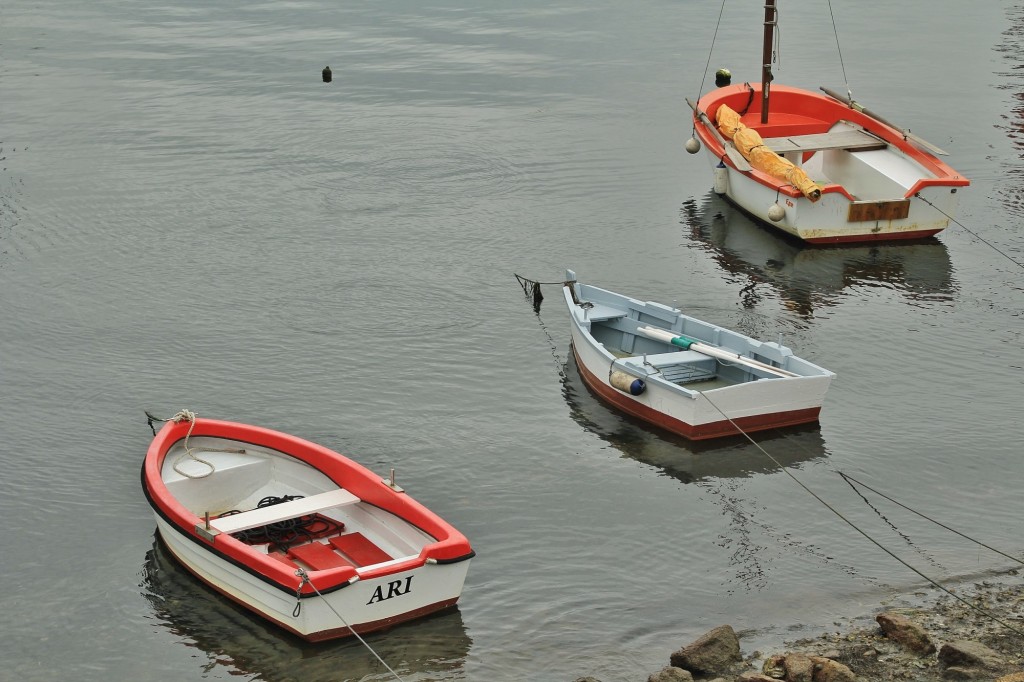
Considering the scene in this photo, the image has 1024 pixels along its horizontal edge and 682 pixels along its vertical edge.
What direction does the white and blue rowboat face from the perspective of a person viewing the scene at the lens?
facing away from the viewer and to the left of the viewer

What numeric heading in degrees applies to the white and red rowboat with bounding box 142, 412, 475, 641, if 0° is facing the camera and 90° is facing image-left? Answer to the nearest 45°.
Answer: approximately 135°

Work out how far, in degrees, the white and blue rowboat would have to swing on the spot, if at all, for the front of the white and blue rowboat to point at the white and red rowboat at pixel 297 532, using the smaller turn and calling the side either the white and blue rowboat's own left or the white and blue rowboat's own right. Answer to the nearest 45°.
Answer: approximately 90° to the white and blue rowboat's own left

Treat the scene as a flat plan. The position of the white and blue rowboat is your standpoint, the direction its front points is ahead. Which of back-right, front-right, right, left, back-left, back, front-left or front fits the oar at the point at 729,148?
front-right

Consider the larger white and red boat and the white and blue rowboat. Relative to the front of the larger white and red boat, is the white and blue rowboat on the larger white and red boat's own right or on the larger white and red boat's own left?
on the larger white and red boat's own left

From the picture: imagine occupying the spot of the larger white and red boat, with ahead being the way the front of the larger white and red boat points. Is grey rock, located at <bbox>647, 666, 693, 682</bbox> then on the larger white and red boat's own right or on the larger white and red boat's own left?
on the larger white and red boat's own left

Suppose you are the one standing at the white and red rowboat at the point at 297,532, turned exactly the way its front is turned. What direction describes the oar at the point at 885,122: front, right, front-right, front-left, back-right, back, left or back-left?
right

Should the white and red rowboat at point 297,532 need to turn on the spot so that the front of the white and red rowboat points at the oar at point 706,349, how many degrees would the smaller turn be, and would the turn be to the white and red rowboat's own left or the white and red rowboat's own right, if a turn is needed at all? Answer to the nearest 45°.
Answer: approximately 90° to the white and red rowboat's own right

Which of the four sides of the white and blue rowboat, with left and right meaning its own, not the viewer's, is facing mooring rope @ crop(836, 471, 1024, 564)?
back

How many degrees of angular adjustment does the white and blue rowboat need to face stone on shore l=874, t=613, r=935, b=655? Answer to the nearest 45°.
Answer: approximately 135° to its left

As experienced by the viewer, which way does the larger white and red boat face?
facing away from the viewer and to the left of the viewer

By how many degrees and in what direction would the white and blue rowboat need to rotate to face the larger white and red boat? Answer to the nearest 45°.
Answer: approximately 45° to its right
